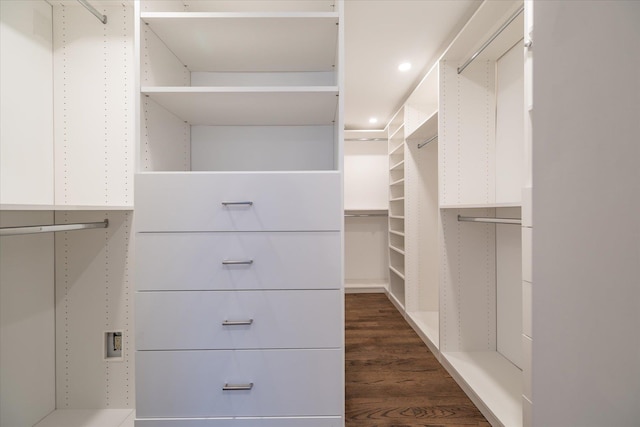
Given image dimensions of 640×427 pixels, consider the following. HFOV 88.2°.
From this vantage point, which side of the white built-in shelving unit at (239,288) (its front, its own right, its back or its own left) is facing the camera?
front

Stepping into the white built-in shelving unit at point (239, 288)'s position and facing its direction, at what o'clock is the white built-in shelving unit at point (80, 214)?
the white built-in shelving unit at point (80, 214) is roughly at 4 o'clock from the white built-in shelving unit at point (239, 288).
